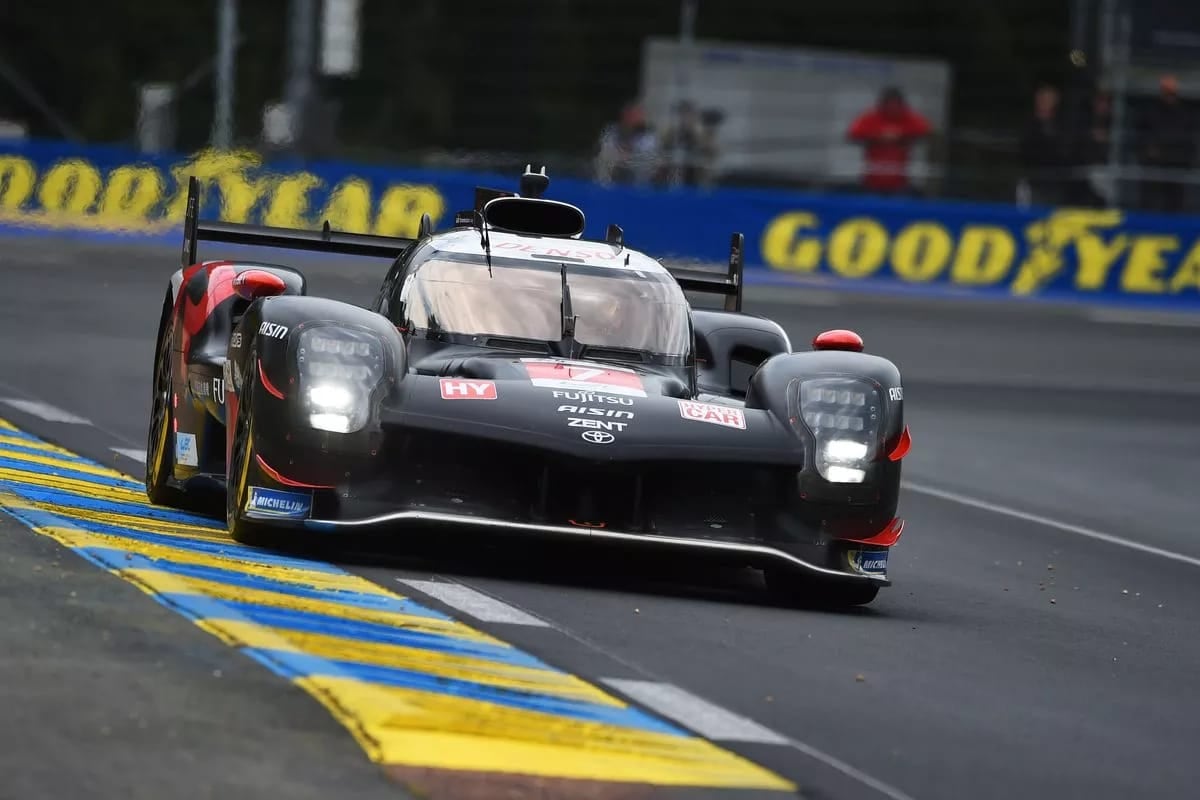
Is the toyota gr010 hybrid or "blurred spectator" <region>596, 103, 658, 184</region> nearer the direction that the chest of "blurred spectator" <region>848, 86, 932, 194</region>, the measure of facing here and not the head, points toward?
the toyota gr010 hybrid

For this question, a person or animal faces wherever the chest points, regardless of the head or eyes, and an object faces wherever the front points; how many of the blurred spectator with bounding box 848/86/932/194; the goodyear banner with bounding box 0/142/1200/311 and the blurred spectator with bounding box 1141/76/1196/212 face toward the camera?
3

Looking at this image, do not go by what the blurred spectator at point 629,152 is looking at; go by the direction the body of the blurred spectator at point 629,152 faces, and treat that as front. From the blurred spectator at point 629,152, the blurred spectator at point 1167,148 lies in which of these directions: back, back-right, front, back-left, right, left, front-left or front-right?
left

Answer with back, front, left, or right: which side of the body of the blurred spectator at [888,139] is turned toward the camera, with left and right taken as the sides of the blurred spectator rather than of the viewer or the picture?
front

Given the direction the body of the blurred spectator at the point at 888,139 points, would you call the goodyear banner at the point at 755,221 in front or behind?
in front

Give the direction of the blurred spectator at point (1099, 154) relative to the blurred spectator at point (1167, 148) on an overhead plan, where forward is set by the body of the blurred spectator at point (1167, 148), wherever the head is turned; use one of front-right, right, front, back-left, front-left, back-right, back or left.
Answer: right

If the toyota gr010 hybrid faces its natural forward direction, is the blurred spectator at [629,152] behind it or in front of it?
behind

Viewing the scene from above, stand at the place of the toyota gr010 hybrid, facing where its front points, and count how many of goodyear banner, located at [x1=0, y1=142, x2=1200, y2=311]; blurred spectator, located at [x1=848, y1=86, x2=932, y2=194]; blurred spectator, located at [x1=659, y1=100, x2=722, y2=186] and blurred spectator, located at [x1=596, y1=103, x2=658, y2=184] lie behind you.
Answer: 4

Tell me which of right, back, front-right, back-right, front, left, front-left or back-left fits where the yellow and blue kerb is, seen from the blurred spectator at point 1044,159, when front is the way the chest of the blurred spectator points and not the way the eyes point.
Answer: front

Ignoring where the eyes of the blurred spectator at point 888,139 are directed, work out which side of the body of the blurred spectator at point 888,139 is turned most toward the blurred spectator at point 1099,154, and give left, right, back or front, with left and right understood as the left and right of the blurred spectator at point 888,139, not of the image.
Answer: left

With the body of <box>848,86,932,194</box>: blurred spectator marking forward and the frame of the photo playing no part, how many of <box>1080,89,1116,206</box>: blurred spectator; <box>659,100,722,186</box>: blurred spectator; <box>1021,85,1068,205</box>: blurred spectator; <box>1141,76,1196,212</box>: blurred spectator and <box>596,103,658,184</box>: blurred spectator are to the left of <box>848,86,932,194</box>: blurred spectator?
3

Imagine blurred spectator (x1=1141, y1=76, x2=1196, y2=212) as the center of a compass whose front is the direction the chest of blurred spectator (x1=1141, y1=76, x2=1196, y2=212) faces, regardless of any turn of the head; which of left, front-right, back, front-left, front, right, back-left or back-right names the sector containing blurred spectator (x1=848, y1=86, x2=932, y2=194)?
right

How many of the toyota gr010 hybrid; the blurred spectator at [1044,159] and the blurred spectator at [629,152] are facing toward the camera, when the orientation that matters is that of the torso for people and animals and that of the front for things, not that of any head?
3

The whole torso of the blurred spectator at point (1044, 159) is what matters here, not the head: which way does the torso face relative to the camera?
toward the camera

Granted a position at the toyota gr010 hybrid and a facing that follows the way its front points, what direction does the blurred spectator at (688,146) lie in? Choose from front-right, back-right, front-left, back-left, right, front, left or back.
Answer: back

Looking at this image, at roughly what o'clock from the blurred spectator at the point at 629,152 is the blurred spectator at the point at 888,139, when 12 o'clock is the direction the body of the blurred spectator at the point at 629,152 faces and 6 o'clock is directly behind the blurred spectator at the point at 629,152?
the blurred spectator at the point at 888,139 is roughly at 9 o'clock from the blurred spectator at the point at 629,152.

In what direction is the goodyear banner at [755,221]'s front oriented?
toward the camera
